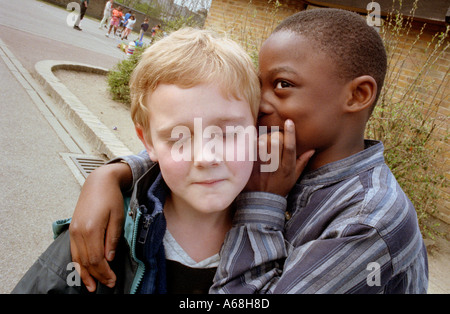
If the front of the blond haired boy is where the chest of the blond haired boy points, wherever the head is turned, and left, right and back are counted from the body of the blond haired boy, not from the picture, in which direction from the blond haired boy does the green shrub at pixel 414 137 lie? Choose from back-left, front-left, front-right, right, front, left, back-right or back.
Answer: back-left

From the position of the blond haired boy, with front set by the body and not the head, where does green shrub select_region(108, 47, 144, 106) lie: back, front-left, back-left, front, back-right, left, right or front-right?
back

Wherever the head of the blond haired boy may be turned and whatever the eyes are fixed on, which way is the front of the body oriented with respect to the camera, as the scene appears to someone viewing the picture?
toward the camera

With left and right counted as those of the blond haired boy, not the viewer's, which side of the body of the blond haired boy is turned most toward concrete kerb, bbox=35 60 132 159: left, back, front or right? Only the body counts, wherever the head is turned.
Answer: back
